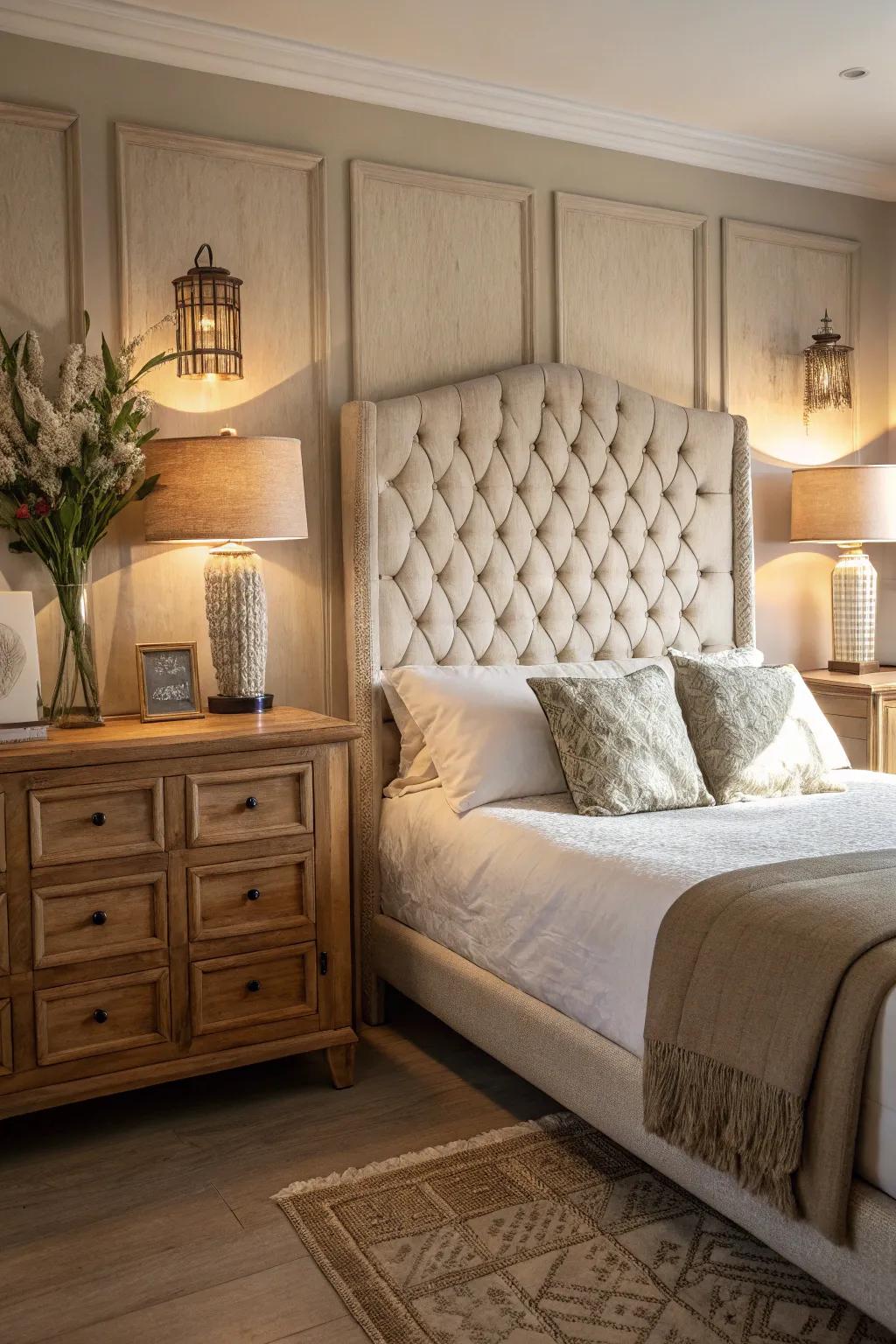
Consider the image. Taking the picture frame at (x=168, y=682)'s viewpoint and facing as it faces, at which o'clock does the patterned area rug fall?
The patterned area rug is roughly at 11 o'clock from the picture frame.

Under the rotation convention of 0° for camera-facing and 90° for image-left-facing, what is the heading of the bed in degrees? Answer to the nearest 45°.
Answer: approximately 315°

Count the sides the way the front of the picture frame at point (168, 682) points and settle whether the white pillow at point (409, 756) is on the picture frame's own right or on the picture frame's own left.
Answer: on the picture frame's own left

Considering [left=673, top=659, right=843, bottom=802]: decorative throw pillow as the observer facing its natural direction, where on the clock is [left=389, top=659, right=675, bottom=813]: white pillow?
The white pillow is roughly at 4 o'clock from the decorative throw pillow.

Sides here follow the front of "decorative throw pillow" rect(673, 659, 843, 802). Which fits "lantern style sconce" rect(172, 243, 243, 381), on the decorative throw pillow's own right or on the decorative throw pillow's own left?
on the decorative throw pillow's own right

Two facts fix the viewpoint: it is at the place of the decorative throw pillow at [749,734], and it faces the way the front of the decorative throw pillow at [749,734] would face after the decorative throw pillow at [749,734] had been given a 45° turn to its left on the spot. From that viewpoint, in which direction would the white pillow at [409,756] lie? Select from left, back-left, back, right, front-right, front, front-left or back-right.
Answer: back

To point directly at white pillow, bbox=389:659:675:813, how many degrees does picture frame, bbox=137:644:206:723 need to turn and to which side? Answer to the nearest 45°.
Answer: approximately 90° to its left

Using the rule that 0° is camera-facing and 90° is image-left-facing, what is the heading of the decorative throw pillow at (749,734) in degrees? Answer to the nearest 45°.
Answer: approximately 315°
